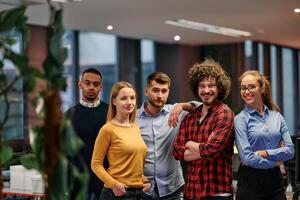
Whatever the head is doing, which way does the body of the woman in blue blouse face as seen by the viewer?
toward the camera

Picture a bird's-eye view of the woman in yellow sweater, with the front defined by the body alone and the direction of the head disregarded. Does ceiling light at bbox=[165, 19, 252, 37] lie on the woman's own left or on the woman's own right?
on the woman's own left

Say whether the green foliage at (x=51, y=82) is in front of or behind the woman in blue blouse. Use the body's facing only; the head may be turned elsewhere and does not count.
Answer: in front

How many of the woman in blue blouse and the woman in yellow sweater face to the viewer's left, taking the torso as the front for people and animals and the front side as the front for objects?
0

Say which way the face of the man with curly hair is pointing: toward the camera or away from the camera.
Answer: toward the camera

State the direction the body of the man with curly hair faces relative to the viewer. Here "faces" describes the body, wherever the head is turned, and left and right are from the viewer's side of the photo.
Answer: facing the viewer and to the left of the viewer

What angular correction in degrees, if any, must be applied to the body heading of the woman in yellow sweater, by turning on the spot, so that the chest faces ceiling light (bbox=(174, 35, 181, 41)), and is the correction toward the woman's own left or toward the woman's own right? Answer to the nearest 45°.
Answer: approximately 135° to the woman's own left

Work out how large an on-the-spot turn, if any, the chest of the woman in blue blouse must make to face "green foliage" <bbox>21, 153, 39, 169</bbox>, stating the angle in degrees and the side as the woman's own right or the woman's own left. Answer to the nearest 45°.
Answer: approximately 45° to the woman's own right

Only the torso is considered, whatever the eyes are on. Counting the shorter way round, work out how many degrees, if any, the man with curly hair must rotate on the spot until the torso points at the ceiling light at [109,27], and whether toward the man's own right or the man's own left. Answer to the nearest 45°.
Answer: approximately 135° to the man's own right

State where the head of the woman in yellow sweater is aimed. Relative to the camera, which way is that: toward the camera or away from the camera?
toward the camera

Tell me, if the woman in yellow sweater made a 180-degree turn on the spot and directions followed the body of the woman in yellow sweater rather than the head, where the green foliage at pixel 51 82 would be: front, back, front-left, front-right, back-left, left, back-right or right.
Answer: back-left

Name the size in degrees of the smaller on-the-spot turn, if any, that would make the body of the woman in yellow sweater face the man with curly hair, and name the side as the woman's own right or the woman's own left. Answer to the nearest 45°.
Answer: approximately 45° to the woman's own left

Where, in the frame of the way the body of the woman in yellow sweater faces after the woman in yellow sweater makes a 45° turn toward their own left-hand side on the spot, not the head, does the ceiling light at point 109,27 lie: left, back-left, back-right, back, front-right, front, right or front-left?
left

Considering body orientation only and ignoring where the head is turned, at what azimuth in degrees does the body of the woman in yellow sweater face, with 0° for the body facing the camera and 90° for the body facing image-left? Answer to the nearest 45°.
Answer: approximately 315°
